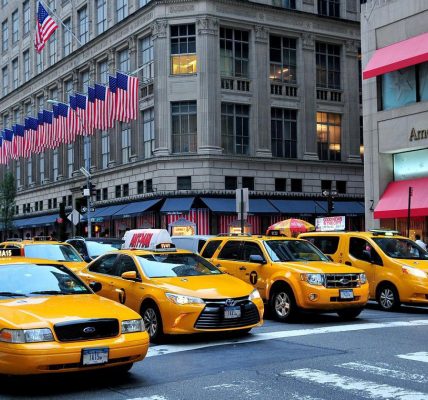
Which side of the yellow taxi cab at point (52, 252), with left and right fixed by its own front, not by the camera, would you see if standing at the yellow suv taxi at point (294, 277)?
front

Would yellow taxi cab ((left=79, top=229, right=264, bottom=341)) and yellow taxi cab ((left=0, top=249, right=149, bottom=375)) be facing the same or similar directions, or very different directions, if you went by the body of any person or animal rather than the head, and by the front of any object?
same or similar directions

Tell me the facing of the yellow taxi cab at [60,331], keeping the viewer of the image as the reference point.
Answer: facing the viewer and to the right of the viewer

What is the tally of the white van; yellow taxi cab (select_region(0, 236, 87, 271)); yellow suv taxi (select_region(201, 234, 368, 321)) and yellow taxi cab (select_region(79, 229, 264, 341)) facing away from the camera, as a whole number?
0

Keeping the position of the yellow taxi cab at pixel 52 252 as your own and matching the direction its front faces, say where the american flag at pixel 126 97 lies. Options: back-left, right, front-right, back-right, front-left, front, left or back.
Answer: back-left

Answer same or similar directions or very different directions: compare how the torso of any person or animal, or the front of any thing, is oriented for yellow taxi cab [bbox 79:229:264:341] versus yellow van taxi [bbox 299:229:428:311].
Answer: same or similar directions

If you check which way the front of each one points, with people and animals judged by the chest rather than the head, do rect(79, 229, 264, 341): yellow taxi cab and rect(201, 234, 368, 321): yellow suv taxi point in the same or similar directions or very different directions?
same or similar directions

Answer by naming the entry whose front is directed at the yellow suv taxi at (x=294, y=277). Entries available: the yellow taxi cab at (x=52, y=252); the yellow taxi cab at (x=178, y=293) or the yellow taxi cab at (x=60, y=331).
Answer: the yellow taxi cab at (x=52, y=252)

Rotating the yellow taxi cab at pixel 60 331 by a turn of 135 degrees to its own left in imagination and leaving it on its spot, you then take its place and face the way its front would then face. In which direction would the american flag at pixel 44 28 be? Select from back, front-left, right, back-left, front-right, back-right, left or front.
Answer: front

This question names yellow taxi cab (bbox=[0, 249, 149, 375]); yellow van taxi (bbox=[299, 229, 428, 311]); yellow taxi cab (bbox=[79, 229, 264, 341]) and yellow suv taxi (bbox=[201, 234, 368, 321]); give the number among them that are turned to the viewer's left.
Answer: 0

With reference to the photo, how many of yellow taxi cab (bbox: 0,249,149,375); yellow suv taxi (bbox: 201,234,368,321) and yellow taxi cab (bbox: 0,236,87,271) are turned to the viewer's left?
0

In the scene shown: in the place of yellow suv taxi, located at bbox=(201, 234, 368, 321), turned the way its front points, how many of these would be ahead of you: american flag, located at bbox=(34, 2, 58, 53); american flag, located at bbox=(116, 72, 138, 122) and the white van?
0
